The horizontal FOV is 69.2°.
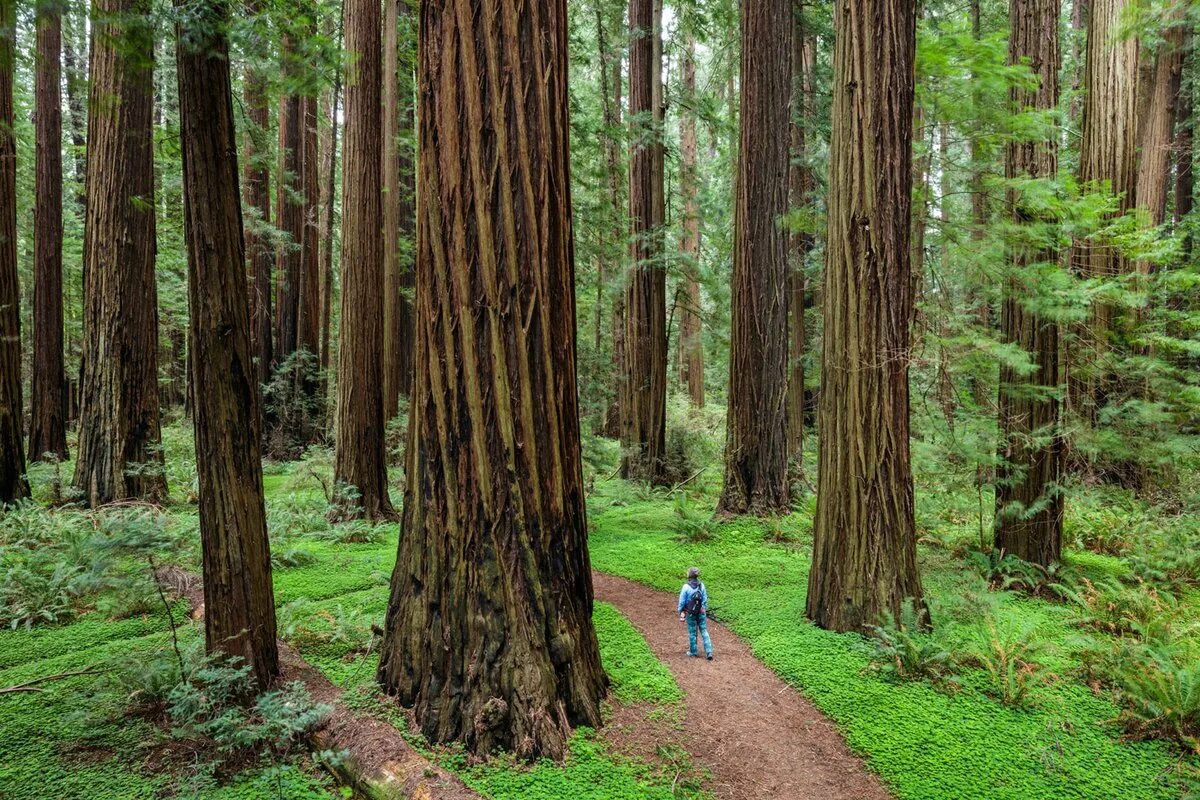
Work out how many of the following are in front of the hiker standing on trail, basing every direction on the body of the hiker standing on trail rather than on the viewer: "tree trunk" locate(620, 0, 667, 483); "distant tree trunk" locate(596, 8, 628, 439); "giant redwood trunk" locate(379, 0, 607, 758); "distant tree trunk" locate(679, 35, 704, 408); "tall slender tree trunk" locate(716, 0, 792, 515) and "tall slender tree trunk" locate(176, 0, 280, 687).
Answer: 4

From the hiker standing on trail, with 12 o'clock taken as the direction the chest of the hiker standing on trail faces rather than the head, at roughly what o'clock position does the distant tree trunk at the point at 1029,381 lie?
The distant tree trunk is roughly at 2 o'clock from the hiker standing on trail.

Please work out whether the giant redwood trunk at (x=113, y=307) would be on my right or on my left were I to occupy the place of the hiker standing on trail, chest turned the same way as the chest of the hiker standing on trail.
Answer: on my left

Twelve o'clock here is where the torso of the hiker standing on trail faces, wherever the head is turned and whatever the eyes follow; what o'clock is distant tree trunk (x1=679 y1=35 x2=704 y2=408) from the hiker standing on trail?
The distant tree trunk is roughly at 12 o'clock from the hiker standing on trail.

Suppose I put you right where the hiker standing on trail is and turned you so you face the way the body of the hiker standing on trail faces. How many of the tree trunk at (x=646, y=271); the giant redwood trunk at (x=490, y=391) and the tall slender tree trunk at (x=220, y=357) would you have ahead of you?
1

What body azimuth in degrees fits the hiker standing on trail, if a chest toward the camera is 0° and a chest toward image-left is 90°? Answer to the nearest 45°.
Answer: approximately 180°

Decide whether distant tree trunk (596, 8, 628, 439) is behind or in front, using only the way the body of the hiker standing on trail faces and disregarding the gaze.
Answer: in front

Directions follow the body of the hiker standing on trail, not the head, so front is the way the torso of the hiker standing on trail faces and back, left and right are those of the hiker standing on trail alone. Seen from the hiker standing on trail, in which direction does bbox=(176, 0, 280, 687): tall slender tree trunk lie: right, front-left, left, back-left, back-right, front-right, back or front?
back-left

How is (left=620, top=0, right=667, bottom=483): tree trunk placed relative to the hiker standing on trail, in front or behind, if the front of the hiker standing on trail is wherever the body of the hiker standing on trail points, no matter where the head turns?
in front
